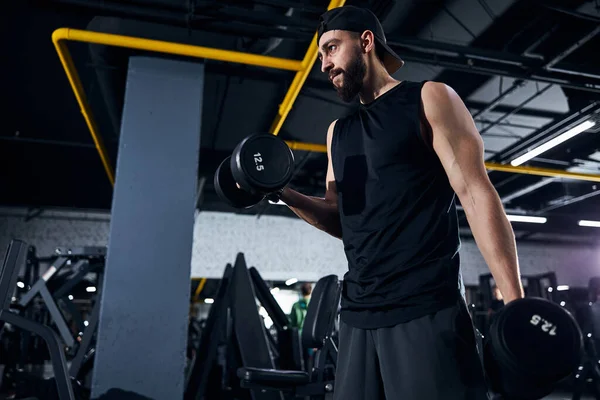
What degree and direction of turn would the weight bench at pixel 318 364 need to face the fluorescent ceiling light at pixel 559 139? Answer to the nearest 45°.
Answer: approximately 135° to its right

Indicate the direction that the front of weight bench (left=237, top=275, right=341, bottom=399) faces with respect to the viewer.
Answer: facing to the left of the viewer

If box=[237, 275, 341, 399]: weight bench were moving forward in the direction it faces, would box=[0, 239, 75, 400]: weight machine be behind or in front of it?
in front
